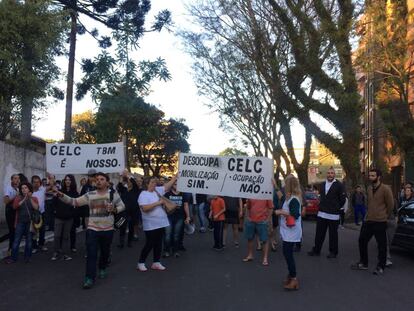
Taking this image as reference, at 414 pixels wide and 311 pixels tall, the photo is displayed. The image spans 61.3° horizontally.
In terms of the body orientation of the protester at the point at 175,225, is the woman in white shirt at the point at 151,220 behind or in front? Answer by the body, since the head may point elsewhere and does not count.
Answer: in front

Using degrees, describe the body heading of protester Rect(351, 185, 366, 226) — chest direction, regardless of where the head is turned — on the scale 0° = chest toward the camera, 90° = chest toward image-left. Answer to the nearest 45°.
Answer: approximately 0°

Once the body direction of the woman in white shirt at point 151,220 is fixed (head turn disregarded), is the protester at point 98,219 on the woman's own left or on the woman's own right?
on the woman's own right

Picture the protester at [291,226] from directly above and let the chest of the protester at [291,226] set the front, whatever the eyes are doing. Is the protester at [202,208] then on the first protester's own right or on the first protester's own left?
on the first protester's own right

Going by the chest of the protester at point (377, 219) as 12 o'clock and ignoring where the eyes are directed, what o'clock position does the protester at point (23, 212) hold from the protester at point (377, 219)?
the protester at point (23, 212) is roughly at 1 o'clock from the protester at point (377, 219).

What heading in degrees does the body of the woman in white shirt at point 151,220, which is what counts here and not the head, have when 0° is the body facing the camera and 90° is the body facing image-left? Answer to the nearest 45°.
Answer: approximately 315°

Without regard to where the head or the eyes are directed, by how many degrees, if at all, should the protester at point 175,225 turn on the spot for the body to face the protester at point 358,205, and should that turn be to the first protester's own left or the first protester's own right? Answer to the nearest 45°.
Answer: approximately 135° to the first protester's own left

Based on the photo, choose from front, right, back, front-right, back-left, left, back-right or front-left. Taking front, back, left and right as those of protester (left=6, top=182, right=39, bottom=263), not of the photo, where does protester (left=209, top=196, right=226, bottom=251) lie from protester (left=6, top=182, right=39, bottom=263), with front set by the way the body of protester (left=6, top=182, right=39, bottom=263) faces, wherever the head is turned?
left
